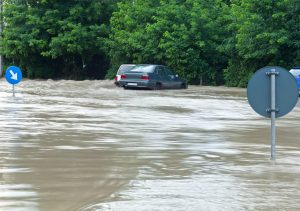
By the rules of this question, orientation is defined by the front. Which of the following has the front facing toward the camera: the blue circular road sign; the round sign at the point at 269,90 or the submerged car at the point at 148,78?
the blue circular road sign

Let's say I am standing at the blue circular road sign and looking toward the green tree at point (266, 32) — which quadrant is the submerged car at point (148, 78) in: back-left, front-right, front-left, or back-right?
front-left

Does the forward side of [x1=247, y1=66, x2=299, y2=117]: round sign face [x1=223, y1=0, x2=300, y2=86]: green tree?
yes

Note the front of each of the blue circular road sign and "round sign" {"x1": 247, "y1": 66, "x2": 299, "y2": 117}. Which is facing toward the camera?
the blue circular road sign

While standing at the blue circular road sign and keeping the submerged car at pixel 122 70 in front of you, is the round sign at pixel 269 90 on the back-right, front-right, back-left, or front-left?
back-right

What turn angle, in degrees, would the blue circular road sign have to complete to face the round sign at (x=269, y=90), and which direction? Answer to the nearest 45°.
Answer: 0° — it already faces it

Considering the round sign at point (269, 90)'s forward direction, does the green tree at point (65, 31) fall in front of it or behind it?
in front

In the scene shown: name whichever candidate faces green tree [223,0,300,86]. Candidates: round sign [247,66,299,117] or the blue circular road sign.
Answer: the round sign

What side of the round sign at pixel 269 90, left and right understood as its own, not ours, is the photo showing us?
back

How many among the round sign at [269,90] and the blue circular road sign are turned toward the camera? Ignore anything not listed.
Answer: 1

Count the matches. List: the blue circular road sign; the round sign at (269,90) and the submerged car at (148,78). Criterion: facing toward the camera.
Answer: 1

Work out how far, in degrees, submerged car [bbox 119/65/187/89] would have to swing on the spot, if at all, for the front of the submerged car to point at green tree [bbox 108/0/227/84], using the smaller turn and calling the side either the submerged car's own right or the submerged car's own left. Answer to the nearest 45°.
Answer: approximately 45° to the submerged car's own left

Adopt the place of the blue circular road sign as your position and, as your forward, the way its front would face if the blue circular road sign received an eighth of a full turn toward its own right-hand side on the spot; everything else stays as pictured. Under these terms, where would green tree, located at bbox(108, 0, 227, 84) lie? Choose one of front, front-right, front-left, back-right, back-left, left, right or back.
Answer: back

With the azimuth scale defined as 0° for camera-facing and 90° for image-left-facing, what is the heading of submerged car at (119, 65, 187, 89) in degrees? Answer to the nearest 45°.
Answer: approximately 225°

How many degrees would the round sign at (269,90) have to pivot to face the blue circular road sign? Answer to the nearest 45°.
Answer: approximately 45° to its left

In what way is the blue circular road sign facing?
toward the camera
